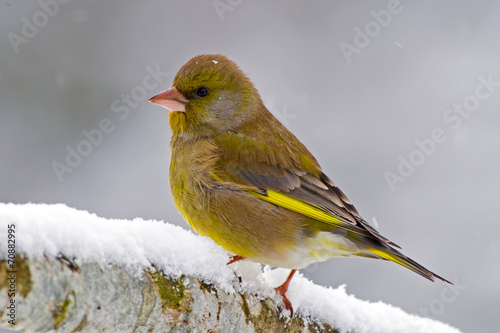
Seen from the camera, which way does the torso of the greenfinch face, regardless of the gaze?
to the viewer's left
